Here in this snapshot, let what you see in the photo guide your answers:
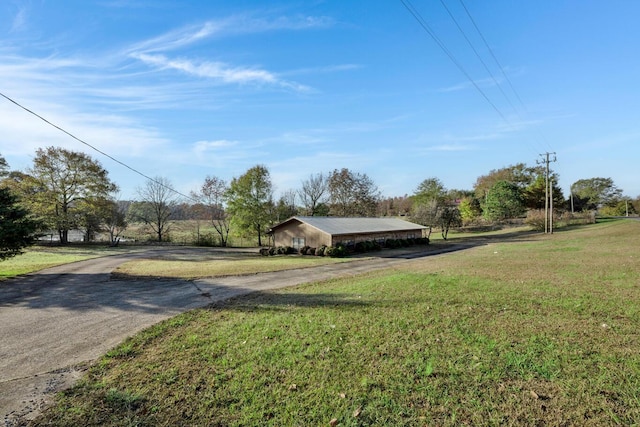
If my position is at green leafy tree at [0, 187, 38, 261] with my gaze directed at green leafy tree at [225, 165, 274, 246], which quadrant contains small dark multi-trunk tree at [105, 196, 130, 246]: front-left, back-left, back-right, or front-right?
front-left

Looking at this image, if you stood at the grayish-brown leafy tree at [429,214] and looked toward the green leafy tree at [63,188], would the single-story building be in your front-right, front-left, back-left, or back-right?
front-left

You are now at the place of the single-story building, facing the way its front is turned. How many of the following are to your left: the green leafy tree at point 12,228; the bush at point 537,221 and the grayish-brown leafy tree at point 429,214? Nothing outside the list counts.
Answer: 2

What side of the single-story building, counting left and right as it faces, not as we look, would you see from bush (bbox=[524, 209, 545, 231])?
left

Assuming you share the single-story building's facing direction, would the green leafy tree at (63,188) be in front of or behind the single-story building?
behind

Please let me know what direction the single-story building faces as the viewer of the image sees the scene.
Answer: facing the viewer and to the right of the viewer

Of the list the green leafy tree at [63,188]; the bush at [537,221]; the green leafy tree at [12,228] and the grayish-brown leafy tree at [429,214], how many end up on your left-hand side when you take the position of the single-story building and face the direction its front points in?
2

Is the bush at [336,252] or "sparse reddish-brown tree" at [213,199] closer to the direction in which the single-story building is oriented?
the bush

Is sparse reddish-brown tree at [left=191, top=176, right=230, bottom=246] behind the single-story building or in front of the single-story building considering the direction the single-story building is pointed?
behind
